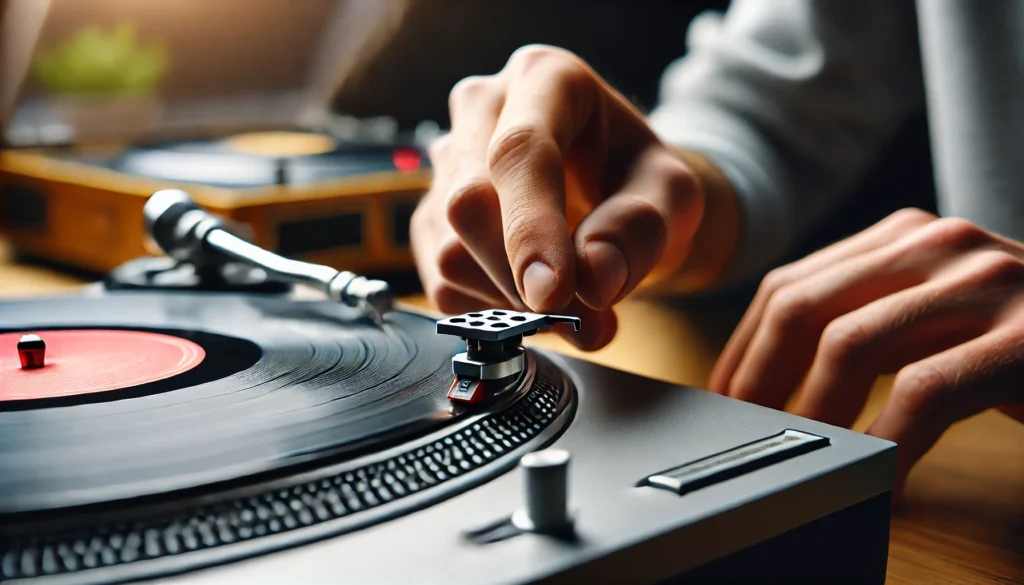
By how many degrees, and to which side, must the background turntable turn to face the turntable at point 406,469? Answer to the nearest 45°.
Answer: approximately 45° to its right

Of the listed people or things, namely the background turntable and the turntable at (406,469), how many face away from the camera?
0

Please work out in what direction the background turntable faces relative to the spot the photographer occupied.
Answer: facing the viewer and to the right of the viewer

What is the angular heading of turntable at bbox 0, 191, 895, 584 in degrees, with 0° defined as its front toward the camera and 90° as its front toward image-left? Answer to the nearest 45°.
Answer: approximately 315°

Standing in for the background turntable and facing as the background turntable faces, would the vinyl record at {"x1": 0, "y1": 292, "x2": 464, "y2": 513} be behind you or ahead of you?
ahead

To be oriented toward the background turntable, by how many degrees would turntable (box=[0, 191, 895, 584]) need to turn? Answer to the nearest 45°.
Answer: approximately 135° to its left
